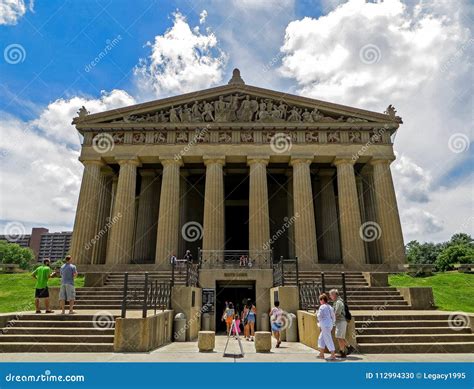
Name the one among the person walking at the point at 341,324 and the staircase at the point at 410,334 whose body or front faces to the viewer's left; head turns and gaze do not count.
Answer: the person walking

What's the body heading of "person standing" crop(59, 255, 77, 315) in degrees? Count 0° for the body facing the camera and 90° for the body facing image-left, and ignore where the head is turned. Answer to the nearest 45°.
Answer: approximately 180°

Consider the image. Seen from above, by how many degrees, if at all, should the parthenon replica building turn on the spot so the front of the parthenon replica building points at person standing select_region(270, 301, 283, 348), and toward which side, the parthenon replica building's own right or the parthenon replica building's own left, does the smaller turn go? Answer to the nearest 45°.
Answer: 0° — it already faces them

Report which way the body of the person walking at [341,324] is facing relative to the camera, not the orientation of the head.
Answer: to the viewer's left

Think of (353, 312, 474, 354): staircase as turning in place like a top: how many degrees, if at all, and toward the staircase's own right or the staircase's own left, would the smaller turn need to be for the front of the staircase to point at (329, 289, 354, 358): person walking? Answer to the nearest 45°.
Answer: approximately 45° to the staircase's own right

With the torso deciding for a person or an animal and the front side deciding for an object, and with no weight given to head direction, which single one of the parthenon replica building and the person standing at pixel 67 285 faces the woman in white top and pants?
the parthenon replica building

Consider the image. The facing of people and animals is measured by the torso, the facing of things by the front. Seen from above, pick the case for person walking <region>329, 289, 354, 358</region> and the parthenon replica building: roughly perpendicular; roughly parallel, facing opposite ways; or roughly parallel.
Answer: roughly perpendicular

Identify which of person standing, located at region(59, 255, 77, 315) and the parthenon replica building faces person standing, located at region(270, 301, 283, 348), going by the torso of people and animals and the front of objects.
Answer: the parthenon replica building

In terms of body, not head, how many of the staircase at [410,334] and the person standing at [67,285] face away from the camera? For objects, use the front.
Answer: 1

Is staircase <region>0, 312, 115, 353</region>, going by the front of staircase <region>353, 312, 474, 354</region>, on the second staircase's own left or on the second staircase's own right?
on the second staircase's own right

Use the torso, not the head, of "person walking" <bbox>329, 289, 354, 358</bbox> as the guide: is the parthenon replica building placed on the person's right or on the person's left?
on the person's right

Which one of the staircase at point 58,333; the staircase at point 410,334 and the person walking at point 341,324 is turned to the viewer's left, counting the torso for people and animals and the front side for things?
the person walking

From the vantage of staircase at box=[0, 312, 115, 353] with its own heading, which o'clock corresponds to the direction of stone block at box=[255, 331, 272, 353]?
The stone block is roughly at 10 o'clock from the staircase.
